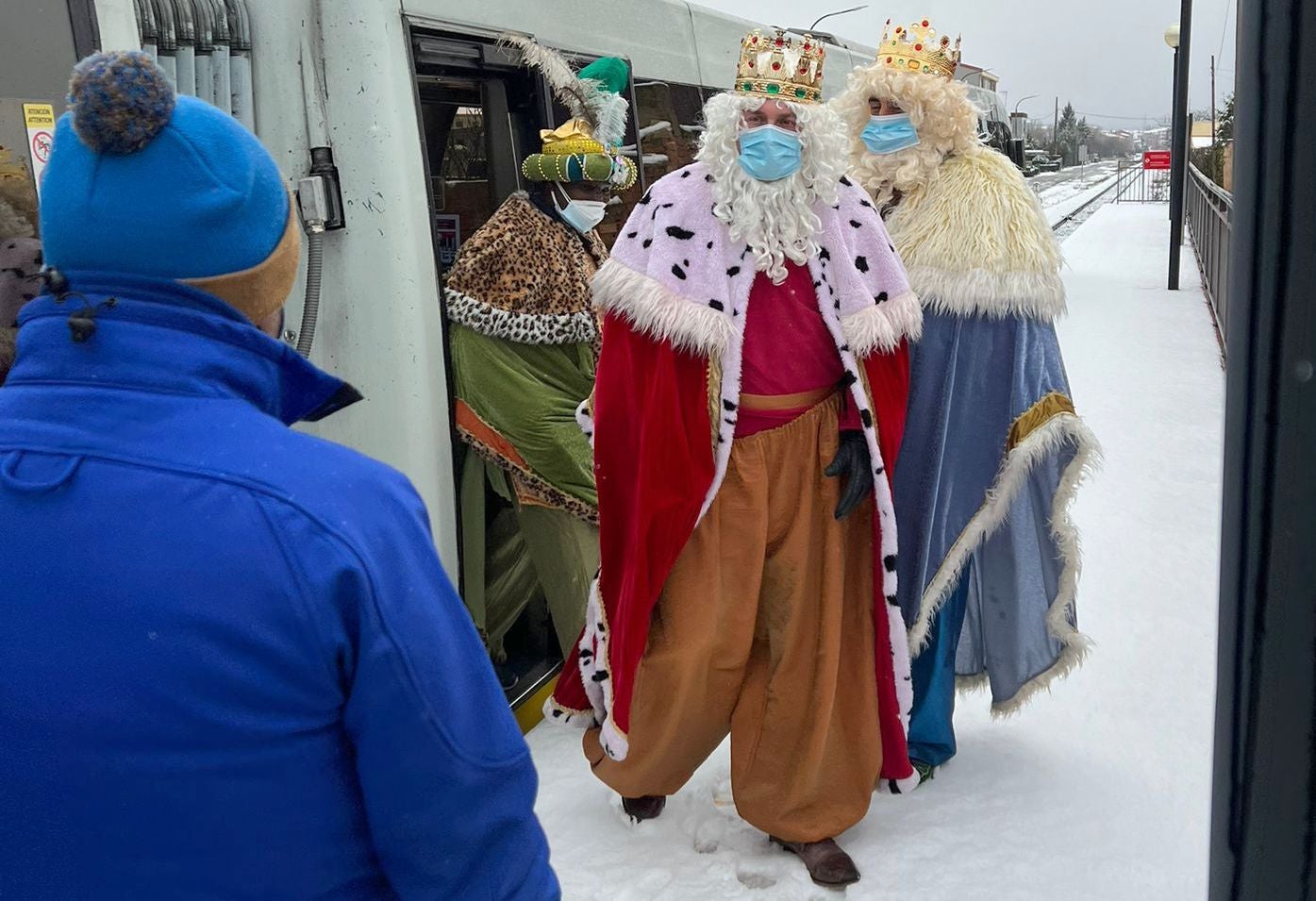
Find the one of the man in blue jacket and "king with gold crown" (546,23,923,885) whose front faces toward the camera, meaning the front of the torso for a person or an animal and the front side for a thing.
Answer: the king with gold crown

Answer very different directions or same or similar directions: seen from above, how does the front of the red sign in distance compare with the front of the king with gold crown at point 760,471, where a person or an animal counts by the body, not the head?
same or similar directions

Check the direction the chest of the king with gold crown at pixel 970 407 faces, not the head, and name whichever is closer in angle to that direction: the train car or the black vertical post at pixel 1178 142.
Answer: the train car

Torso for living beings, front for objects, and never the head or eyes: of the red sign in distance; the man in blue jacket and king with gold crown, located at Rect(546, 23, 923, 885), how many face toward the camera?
2

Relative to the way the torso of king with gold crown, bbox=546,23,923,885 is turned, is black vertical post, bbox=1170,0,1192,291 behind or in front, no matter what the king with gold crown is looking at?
behind

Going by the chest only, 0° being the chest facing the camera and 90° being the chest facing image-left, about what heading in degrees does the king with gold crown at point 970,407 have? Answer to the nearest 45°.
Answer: approximately 45°

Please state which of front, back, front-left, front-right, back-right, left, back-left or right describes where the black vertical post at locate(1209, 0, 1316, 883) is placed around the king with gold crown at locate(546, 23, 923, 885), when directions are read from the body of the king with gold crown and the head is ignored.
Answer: front

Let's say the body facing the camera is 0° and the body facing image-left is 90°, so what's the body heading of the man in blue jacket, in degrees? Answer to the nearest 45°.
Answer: approximately 225°

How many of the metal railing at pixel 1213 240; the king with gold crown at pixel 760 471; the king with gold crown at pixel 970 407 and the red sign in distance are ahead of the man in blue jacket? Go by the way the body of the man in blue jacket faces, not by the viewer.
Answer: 4

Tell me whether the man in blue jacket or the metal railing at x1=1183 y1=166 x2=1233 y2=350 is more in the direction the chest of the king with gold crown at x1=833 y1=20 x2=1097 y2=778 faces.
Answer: the man in blue jacket

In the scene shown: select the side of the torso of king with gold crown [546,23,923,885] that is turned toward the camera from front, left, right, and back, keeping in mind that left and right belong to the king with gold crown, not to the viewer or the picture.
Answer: front

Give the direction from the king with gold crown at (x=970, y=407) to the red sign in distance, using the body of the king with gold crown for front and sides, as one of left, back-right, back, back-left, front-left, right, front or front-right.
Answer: back-right

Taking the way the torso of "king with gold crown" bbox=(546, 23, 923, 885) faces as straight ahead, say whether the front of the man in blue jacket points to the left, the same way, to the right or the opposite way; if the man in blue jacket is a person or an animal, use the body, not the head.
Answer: the opposite way

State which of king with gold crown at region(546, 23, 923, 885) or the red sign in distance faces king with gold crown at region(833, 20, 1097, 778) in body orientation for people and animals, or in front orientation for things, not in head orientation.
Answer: the red sign in distance

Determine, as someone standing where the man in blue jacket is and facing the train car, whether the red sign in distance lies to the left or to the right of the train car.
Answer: right

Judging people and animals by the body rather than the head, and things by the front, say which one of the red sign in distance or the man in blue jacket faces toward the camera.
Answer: the red sign in distance

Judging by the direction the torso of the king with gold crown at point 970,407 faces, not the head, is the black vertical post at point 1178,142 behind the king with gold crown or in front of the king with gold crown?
behind

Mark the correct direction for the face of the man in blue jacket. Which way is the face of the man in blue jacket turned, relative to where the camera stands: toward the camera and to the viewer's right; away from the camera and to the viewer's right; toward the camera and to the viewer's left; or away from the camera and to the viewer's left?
away from the camera and to the viewer's right
